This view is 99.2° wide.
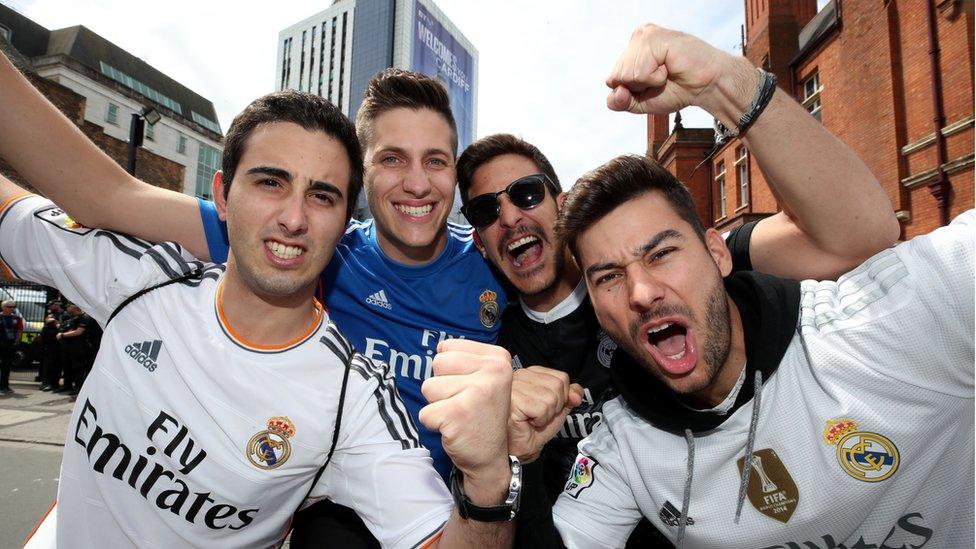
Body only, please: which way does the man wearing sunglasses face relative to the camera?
toward the camera

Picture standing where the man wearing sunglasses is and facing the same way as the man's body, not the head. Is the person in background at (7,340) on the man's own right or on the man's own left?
on the man's own right

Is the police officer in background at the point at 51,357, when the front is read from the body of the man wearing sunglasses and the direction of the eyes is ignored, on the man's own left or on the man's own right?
on the man's own right

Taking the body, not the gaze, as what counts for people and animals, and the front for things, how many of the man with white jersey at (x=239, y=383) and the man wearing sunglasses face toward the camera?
2

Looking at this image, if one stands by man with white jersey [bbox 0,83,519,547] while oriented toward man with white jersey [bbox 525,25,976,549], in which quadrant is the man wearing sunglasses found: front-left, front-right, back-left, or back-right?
front-left

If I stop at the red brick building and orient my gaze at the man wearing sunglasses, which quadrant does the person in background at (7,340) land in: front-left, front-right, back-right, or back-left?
front-right

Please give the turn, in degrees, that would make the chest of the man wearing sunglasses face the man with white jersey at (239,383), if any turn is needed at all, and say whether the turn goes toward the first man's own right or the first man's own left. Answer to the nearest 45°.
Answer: approximately 45° to the first man's own right
